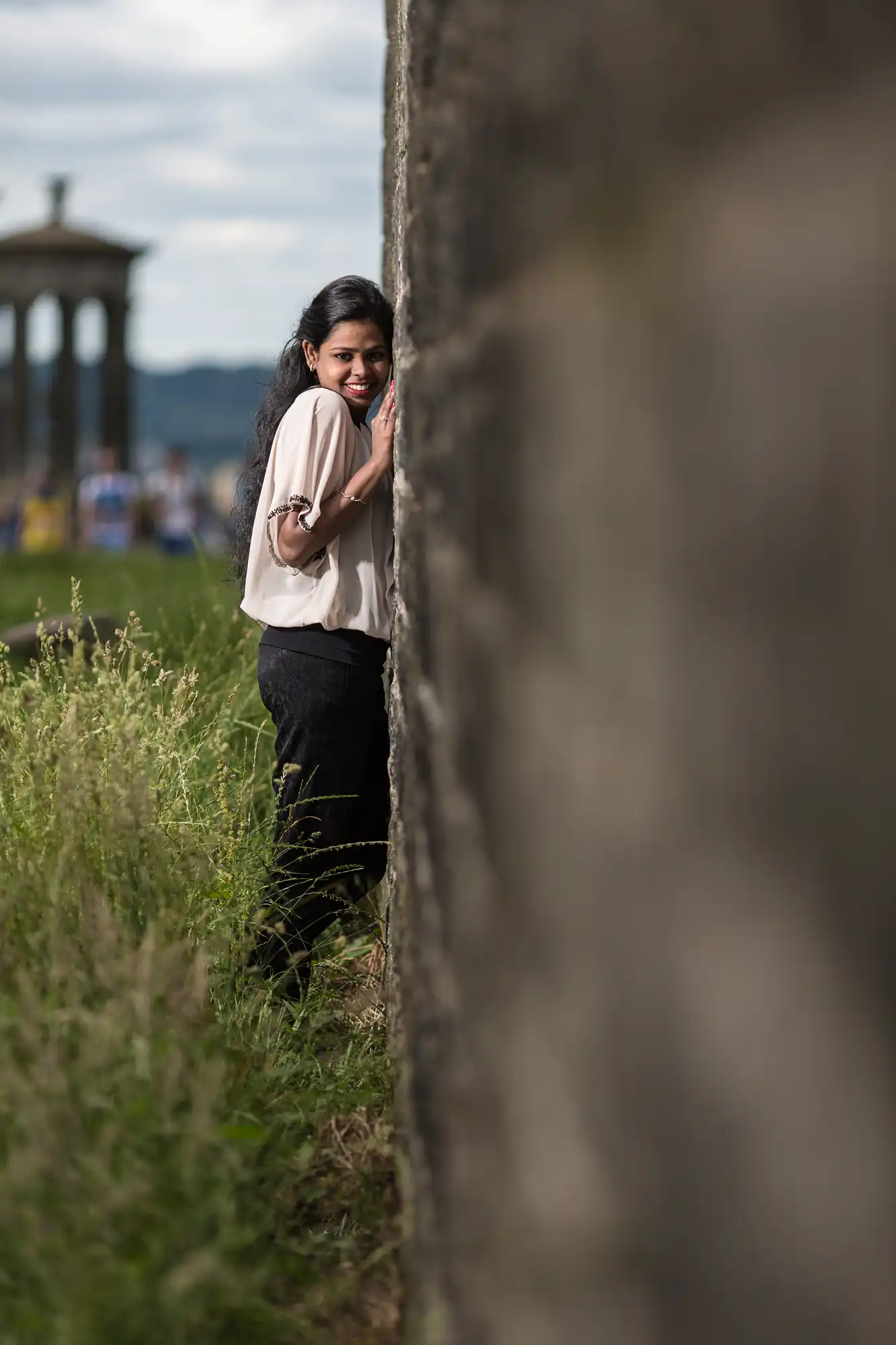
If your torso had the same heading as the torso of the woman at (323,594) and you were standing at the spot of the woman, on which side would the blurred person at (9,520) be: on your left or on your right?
on your left

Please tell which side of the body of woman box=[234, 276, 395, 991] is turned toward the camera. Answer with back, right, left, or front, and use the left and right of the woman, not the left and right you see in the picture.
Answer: right

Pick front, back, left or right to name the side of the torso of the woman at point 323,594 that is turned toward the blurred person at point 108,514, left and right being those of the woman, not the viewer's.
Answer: left

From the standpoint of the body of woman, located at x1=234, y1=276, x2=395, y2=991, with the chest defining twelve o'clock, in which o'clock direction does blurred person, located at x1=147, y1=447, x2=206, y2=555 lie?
The blurred person is roughly at 9 o'clock from the woman.

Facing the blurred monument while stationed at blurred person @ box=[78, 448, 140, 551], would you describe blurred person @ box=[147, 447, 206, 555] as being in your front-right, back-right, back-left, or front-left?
back-right
